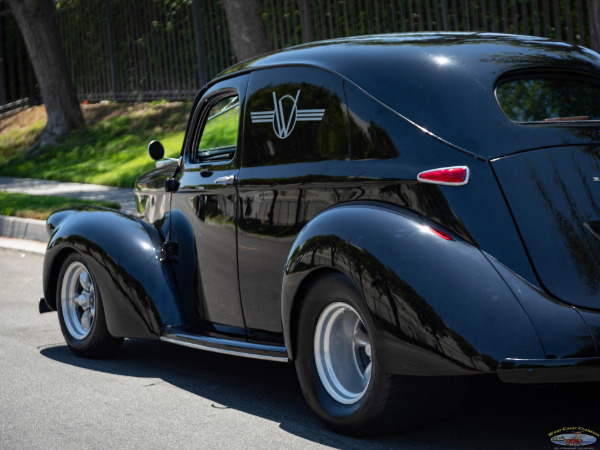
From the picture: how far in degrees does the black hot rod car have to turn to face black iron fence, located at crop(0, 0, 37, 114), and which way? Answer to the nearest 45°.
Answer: approximately 45° to its right

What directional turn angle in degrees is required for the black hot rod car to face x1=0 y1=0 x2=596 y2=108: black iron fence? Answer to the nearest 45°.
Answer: approximately 45° to its right

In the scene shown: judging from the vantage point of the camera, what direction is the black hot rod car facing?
facing away from the viewer and to the left of the viewer
